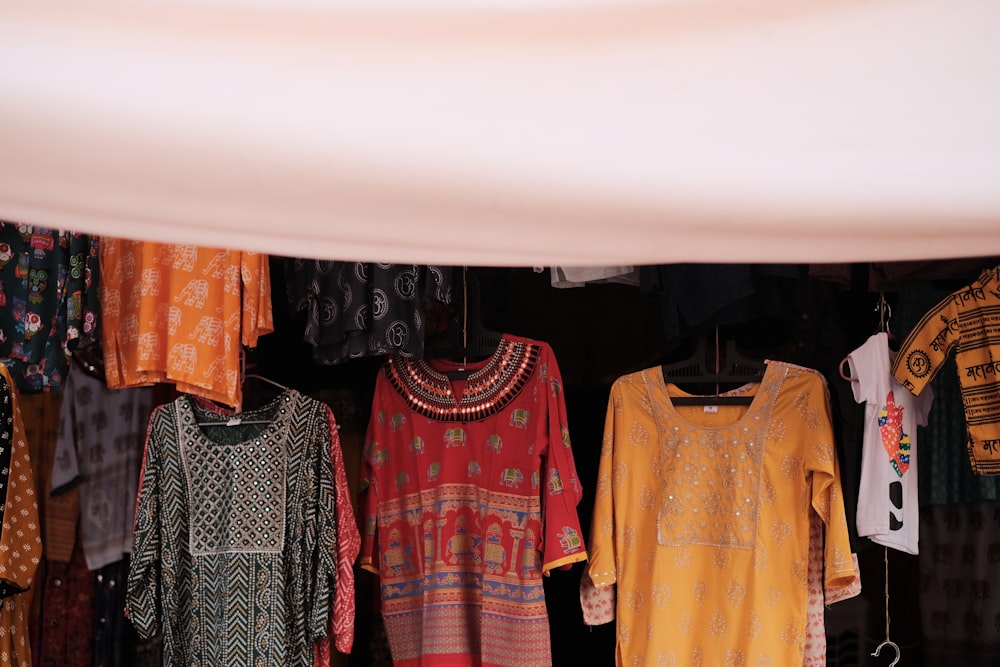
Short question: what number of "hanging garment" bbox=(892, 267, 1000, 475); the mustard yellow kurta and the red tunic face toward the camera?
3

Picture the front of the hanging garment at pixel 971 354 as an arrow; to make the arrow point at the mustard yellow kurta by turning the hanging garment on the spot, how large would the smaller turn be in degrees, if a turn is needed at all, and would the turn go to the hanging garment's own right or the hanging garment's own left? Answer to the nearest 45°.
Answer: approximately 90° to the hanging garment's own right

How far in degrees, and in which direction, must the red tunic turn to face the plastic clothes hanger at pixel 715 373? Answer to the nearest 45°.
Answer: approximately 90° to its left

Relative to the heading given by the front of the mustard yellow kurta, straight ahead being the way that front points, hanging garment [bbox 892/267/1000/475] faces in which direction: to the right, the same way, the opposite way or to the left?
the same way

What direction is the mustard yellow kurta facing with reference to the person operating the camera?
facing the viewer

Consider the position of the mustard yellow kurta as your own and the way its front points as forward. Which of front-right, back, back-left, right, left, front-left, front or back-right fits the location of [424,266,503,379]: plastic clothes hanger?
right

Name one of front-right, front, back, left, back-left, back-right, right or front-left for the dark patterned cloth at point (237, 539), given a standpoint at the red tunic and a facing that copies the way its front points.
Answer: right

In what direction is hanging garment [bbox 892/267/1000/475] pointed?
toward the camera

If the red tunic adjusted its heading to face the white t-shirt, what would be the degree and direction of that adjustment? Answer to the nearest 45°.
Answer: approximately 90° to its left

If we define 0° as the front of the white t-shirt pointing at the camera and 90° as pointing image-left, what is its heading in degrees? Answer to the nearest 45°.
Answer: approximately 315°

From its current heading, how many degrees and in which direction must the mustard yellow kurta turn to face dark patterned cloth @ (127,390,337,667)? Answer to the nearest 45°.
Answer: approximately 90° to its right

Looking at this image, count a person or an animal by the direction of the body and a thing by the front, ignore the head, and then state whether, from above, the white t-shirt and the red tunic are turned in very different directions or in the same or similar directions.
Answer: same or similar directions

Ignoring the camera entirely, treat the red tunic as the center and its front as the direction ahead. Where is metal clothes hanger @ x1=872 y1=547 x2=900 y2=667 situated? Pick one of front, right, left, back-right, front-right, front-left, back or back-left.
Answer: left

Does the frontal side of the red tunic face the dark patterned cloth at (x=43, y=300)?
no

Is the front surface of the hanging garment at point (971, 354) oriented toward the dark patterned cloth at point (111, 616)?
no

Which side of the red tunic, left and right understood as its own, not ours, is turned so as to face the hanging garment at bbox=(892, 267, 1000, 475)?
left

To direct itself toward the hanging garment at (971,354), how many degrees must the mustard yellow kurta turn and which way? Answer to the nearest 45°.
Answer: approximately 90° to its left
